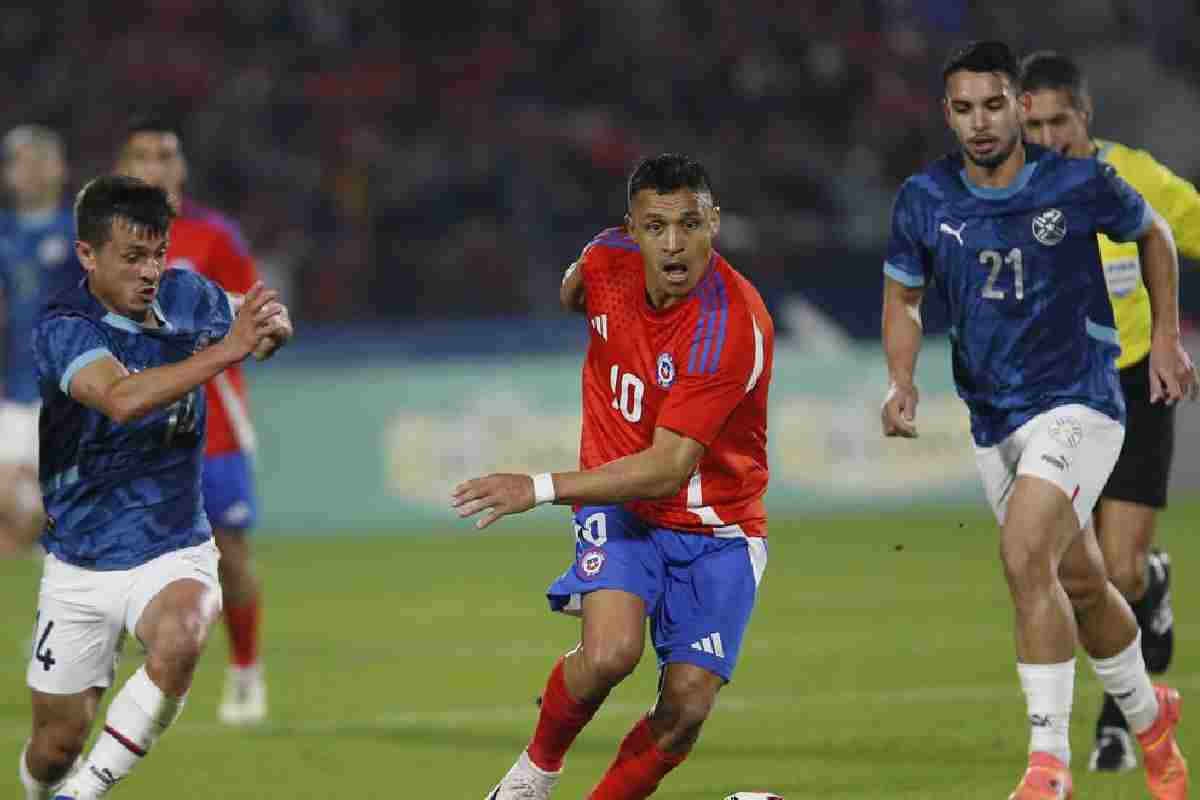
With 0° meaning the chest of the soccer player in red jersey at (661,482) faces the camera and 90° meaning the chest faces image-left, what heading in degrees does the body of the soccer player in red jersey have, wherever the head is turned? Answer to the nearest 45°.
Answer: approximately 45°

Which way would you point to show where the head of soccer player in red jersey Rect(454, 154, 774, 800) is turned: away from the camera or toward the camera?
toward the camera

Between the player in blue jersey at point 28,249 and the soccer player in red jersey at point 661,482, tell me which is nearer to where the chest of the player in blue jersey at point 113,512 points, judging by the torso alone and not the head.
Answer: the soccer player in red jersey

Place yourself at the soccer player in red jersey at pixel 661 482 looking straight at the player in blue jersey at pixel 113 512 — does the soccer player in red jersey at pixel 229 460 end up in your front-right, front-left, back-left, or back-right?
front-right

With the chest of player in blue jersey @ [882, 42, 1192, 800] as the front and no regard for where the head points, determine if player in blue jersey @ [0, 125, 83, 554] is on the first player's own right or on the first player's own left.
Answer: on the first player's own right

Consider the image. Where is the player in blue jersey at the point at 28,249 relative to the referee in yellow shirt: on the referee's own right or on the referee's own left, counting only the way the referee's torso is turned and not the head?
on the referee's own right

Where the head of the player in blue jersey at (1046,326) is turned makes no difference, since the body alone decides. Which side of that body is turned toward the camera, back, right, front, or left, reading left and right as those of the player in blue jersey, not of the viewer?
front

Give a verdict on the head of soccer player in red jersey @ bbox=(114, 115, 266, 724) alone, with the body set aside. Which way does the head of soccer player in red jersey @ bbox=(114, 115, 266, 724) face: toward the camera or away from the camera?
toward the camera

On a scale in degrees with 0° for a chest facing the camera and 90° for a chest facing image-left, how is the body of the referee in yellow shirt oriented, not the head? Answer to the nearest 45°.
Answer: approximately 45°

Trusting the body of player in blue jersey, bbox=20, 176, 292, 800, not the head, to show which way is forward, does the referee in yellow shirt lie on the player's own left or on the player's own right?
on the player's own left

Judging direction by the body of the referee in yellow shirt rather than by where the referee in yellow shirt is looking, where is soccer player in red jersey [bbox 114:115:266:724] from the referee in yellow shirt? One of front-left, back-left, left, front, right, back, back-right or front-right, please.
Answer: front-right

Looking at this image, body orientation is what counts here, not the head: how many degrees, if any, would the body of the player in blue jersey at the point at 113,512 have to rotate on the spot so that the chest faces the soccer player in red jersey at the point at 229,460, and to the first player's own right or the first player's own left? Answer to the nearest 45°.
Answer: approximately 135° to the first player's own left

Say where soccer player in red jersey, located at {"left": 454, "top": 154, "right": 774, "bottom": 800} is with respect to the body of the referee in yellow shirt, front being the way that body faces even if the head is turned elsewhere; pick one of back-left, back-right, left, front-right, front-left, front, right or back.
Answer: front

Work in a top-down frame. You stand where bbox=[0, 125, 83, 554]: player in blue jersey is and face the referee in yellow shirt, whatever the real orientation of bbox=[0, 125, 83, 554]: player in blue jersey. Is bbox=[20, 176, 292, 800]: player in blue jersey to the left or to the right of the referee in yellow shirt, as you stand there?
right

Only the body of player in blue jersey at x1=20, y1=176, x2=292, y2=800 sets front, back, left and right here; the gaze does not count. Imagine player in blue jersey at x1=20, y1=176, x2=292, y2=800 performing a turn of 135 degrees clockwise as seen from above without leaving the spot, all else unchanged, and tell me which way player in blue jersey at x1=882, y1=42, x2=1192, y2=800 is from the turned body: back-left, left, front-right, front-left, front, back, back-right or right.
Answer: back

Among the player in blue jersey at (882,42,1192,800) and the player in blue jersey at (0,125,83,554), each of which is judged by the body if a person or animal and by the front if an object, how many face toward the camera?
2

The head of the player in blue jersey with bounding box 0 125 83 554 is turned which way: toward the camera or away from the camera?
toward the camera
